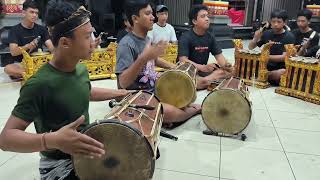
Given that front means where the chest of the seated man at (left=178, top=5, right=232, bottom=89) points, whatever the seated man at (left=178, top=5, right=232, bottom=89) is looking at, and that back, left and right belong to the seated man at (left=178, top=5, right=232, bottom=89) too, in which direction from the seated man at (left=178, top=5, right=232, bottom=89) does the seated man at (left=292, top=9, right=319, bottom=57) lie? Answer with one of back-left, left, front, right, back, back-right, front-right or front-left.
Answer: left

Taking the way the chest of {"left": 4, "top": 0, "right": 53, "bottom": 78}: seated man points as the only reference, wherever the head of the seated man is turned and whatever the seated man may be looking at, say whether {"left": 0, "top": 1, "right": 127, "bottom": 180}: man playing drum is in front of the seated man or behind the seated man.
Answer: in front

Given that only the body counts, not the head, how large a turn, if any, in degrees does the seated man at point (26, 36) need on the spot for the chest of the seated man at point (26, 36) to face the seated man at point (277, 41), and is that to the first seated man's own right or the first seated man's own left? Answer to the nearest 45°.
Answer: approximately 45° to the first seated man's own left

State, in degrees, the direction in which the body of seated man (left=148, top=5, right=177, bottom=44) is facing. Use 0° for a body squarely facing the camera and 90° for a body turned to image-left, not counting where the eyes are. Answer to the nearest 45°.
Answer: approximately 0°

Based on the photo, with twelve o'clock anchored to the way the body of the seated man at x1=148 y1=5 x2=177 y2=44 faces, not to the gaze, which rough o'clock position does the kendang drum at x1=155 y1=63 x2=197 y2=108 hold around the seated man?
The kendang drum is roughly at 12 o'clock from the seated man.

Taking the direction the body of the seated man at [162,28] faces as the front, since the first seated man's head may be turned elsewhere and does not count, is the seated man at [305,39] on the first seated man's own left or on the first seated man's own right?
on the first seated man's own left

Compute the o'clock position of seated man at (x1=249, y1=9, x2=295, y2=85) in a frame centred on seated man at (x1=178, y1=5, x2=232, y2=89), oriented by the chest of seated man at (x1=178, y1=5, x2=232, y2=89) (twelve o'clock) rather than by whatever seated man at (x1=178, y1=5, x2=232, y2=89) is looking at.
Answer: seated man at (x1=249, y1=9, x2=295, y2=85) is roughly at 9 o'clock from seated man at (x1=178, y1=5, x2=232, y2=89).
